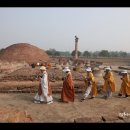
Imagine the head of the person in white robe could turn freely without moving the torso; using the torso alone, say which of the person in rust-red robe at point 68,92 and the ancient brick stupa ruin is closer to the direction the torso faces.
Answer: the ancient brick stupa ruin

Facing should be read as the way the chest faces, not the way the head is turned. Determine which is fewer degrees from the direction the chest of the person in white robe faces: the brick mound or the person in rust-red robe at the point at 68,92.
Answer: the brick mound

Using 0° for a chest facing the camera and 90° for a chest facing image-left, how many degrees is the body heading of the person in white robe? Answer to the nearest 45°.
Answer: approximately 90°

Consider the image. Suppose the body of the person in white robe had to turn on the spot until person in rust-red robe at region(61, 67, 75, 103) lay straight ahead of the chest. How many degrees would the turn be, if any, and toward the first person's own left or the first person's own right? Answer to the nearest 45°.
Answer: approximately 180°

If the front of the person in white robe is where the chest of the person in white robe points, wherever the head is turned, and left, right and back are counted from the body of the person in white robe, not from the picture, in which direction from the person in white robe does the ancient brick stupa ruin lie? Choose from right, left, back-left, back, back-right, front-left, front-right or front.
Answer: right
